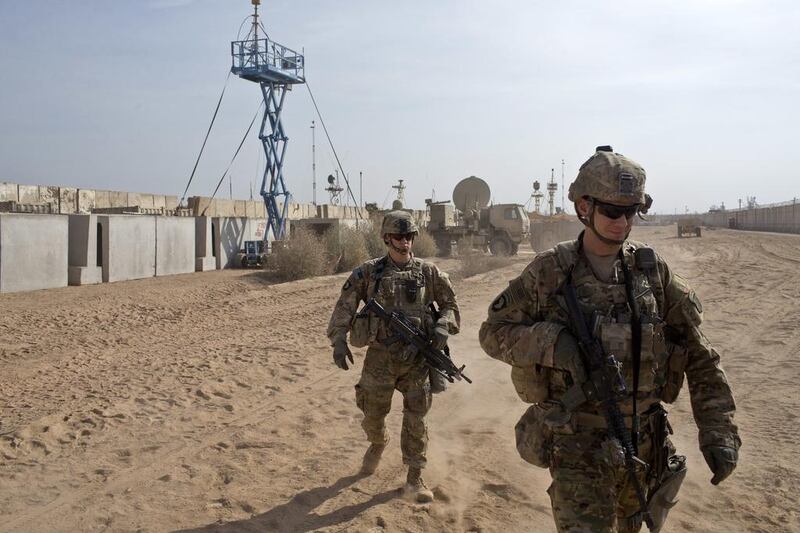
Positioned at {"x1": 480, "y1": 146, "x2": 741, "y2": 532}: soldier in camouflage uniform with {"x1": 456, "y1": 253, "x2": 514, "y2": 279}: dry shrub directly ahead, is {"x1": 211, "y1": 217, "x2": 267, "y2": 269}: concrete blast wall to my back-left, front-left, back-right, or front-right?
front-left

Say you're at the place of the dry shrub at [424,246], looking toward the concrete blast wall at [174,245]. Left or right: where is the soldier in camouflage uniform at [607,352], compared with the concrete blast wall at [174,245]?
left

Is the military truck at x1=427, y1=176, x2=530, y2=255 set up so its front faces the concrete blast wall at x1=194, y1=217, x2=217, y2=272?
no

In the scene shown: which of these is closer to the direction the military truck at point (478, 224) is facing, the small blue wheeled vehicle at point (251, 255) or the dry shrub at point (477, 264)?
the dry shrub

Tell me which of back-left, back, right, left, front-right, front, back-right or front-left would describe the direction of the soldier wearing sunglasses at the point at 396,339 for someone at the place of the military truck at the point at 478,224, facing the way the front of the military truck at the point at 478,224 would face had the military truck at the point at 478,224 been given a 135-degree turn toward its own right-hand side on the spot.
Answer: front-left

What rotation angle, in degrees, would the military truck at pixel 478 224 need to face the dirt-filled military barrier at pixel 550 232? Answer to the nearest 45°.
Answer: approximately 45° to its left

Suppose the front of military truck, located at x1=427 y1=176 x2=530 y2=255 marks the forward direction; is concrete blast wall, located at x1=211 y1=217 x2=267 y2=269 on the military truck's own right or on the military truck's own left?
on the military truck's own right

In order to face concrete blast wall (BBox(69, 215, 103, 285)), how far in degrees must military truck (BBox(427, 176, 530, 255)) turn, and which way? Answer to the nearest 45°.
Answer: approximately 135° to its right

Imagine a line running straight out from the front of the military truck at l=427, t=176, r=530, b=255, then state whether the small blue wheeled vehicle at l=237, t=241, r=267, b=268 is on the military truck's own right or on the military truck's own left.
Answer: on the military truck's own right

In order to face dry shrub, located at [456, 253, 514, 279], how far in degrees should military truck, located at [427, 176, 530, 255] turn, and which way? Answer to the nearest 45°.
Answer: approximately 90° to its right

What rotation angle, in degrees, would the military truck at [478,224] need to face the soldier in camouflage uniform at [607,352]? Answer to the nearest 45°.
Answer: approximately 90° to its right

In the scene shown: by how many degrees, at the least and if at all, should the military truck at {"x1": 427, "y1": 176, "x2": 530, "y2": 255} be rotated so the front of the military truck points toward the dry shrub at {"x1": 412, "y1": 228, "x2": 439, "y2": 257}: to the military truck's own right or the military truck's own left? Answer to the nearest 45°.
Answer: approximately 135° to the military truck's own right

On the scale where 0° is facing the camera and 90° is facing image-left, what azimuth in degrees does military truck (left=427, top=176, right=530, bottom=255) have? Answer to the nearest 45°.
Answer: approximately 270°

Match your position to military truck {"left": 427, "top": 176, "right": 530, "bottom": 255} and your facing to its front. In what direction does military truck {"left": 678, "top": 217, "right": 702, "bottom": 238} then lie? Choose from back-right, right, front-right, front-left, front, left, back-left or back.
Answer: front-left

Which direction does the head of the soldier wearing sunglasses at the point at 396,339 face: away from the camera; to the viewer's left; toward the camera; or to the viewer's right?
toward the camera
